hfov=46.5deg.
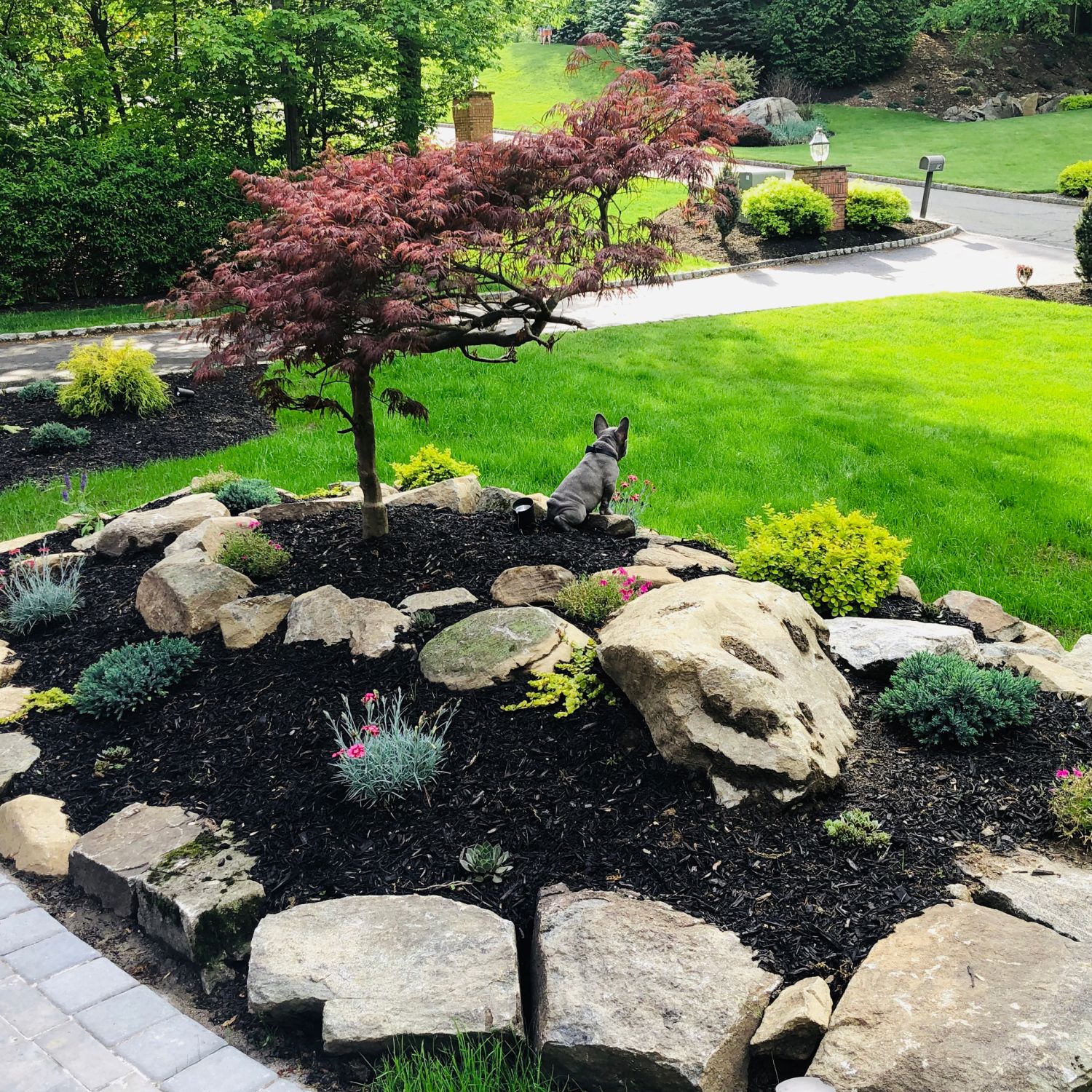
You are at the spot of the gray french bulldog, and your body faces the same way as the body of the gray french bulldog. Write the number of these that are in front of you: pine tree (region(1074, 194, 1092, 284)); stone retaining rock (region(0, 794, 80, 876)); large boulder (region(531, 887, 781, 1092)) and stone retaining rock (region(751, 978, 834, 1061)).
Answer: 1

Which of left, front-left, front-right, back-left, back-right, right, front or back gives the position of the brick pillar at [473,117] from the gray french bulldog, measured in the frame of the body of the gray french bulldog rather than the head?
front-left

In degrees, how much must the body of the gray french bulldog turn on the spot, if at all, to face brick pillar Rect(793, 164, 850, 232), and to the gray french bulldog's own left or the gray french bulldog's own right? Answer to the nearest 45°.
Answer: approximately 45° to the gray french bulldog's own left

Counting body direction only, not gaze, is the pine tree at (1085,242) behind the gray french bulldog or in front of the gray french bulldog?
in front

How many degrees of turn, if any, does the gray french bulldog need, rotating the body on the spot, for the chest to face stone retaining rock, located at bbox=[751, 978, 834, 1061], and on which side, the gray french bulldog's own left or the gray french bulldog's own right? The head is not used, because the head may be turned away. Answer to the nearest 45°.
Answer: approximately 135° to the gray french bulldog's own right

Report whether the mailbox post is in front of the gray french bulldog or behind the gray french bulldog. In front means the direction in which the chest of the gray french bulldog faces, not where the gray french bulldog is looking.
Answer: in front

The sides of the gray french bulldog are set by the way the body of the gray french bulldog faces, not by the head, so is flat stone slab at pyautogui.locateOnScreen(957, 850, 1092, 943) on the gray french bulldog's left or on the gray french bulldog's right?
on the gray french bulldog's right

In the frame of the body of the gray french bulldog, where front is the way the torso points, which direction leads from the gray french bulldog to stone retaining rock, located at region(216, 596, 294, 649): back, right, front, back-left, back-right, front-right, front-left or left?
back

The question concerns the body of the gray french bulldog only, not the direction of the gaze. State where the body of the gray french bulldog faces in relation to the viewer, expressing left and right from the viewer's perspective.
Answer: facing away from the viewer and to the right of the viewer

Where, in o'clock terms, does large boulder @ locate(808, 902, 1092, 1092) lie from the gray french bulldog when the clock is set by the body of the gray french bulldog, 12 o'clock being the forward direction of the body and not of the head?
The large boulder is roughly at 4 o'clock from the gray french bulldog.

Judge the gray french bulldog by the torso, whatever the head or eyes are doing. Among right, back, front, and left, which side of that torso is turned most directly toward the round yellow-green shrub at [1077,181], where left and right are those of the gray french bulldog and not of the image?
front

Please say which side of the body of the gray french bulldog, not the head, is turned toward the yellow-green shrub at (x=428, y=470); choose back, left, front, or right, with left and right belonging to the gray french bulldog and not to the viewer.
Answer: left

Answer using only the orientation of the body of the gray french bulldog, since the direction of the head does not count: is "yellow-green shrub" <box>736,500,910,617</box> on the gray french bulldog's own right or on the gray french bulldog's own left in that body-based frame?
on the gray french bulldog's own right
